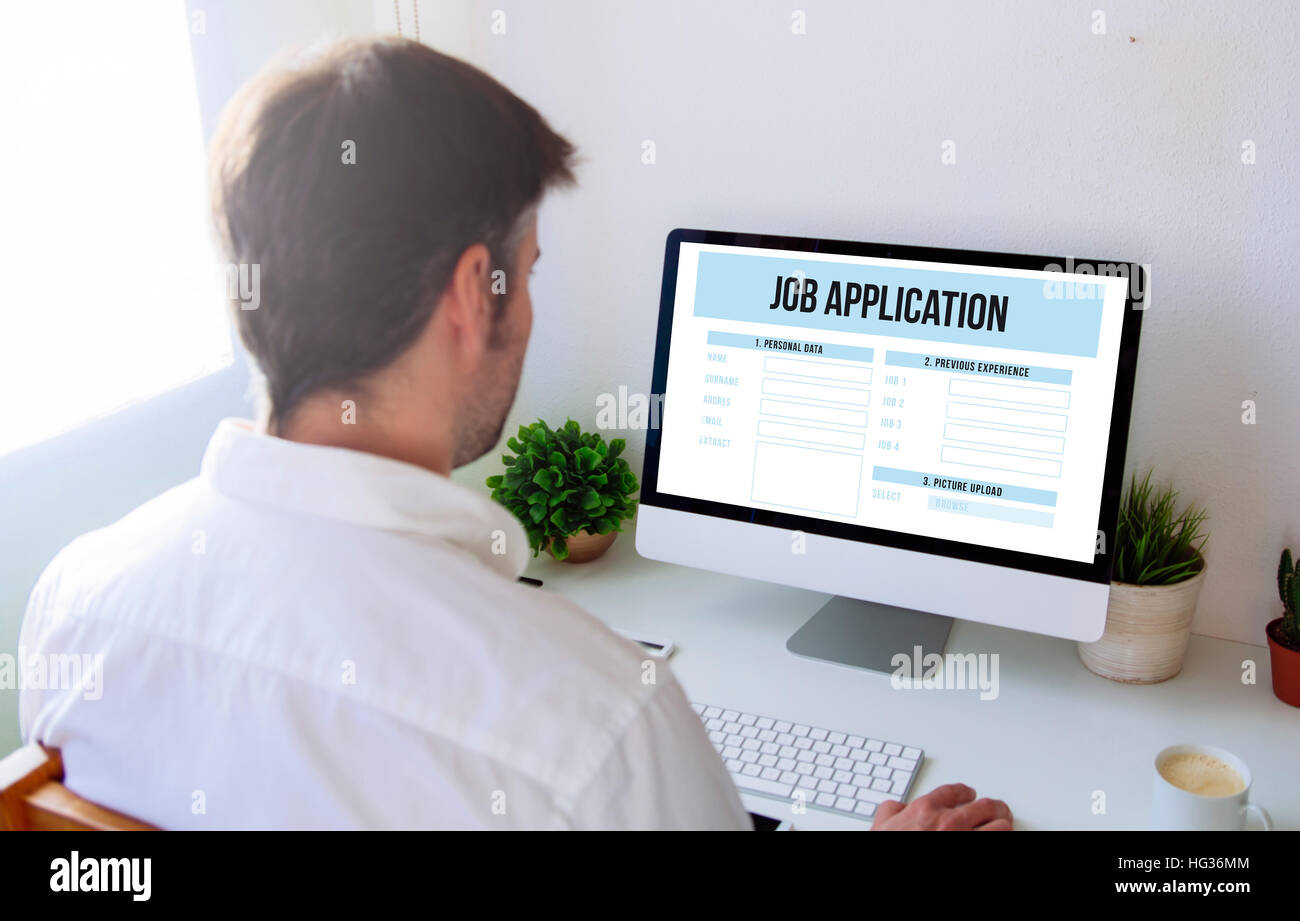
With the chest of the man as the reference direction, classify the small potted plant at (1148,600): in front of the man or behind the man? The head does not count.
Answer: in front

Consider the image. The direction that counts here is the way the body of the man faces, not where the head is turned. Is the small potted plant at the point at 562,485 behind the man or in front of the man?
in front

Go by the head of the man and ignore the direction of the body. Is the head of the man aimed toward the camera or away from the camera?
away from the camera

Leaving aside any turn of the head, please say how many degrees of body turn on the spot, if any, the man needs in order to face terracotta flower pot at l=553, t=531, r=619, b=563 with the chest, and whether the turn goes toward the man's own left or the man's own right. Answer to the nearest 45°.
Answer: approximately 45° to the man's own left

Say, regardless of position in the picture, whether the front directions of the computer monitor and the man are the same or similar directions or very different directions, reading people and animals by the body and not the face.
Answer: very different directions

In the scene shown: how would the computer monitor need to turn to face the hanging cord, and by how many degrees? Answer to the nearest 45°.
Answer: approximately 90° to its right

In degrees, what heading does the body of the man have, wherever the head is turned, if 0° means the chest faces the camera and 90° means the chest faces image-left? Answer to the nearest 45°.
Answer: approximately 225°

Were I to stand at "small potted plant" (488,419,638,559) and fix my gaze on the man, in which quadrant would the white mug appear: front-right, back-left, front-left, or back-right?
front-left

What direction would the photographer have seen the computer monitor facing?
facing the viewer and to the left of the viewer

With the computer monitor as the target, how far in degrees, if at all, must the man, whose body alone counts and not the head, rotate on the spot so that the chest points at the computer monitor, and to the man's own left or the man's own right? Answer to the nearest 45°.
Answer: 0° — they already face it

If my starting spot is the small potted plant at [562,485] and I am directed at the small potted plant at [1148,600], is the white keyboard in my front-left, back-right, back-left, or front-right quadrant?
front-right

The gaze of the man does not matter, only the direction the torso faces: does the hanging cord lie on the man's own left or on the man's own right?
on the man's own left
